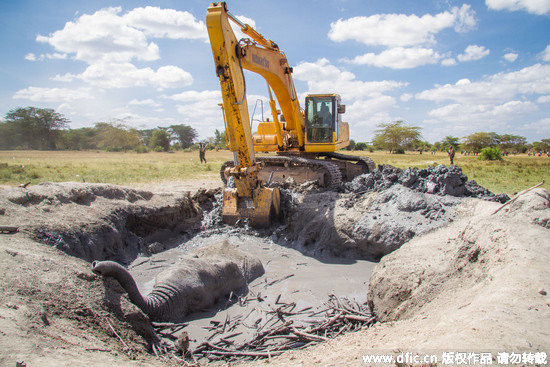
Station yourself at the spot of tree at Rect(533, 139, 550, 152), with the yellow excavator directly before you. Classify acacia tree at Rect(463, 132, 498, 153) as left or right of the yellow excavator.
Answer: right

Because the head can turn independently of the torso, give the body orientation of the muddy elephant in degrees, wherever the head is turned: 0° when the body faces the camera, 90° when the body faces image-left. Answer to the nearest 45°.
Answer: approximately 45°

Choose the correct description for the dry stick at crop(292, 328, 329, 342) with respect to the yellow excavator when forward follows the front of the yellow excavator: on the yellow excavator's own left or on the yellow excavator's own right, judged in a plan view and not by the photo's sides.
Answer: on the yellow excavator's own left

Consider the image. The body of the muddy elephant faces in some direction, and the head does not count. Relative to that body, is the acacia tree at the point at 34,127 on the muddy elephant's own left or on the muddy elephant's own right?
on the muddy elephant's own right

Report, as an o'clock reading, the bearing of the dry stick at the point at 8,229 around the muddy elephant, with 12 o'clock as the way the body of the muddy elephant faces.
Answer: The dry stick is roughly at 2 o'clock from the muddy elephant.

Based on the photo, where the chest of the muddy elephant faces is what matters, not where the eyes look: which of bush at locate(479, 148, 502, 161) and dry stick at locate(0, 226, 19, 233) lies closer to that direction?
the dry stick

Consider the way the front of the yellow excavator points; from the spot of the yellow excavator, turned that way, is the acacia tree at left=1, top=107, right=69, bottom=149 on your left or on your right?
on your right

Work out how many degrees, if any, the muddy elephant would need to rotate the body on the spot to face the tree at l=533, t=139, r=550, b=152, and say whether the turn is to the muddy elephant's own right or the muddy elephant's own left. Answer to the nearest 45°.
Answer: approximately 180°

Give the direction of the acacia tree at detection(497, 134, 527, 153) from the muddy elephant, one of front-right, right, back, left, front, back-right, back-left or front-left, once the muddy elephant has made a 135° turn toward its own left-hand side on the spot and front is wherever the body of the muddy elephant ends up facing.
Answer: front-left

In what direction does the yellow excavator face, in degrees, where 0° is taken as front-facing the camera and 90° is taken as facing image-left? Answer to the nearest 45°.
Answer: approximately 45°

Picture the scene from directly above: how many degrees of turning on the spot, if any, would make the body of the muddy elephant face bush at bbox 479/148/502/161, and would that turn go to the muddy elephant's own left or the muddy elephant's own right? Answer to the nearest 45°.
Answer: approximately 180°
